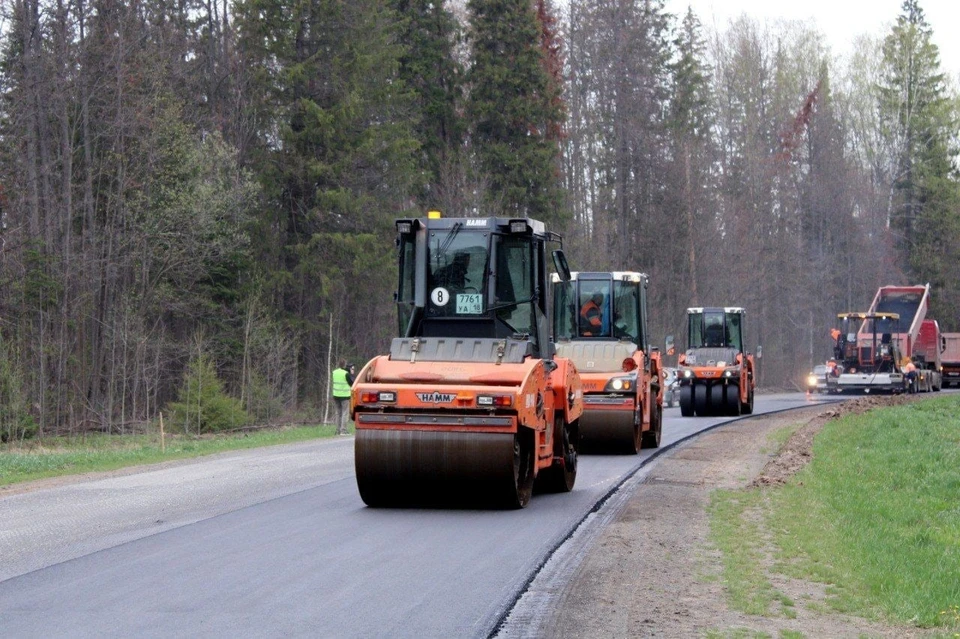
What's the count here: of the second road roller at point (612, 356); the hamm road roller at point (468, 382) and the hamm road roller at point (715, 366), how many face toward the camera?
2

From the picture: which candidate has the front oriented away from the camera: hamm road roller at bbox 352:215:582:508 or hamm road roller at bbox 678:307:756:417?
hamm road roller at bbox 352:215:582:508

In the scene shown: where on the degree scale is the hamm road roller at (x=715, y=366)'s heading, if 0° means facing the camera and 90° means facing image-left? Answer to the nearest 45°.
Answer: approximately 0°

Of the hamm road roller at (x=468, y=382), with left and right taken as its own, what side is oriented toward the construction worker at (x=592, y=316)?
front

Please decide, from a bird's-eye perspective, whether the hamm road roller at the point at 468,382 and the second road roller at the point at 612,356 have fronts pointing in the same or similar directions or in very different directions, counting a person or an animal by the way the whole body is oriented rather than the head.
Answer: very different directions

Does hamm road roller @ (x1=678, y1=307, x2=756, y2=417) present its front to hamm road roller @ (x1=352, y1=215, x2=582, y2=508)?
yes

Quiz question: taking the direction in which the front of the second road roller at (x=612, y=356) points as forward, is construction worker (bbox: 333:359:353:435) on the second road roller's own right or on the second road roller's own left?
on the second road roller's own right

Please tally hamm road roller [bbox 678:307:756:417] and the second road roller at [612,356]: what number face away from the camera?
0

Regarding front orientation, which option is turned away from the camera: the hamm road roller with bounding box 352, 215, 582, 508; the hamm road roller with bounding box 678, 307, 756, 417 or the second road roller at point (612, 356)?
the hamm road roller with bounding box 352, 215, 582, 508

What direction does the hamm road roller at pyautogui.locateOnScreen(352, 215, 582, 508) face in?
away from the camera

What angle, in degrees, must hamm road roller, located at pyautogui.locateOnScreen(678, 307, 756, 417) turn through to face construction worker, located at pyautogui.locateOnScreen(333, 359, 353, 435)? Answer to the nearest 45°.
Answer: approximately 45° to its right

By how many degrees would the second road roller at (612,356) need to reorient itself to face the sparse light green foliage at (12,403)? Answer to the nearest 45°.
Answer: approximately 90° to its right
